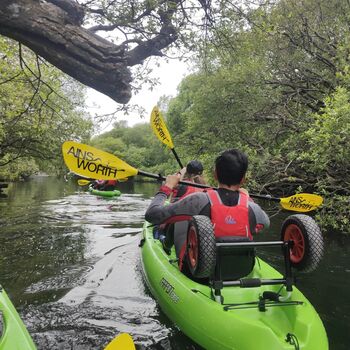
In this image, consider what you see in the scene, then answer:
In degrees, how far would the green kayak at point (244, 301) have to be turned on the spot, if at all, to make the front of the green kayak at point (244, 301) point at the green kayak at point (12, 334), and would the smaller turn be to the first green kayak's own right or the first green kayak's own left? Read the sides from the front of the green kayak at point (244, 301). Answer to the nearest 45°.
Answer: approximately 90° to the first green kayak's own left

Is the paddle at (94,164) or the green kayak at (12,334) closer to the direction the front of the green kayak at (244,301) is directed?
the paddle

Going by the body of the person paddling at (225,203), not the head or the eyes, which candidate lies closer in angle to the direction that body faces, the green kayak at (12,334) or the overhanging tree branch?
the overhanging tree branch

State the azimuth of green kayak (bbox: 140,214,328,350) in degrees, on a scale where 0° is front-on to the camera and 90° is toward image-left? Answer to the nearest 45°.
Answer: approximately 135°

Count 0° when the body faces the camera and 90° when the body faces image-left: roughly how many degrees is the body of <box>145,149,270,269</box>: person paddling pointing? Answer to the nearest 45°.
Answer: approximately 180°

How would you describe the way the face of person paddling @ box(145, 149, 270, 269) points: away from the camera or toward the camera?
away from the camera
